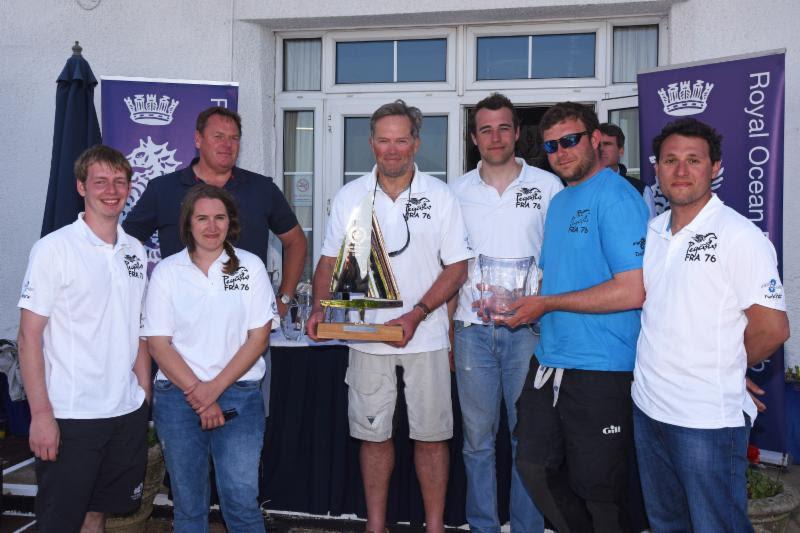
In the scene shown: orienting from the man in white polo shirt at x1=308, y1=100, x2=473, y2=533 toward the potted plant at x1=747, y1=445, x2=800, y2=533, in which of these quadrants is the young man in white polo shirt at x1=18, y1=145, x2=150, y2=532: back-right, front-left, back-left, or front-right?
back-right

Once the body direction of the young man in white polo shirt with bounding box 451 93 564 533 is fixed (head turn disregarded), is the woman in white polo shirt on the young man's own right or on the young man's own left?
on the young man's own right

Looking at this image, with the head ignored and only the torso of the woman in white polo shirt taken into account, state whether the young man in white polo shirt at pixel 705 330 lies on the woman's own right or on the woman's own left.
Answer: on the woman's own left

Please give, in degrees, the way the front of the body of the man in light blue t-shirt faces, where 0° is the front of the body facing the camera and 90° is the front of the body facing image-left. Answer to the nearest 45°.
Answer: approximately 45°

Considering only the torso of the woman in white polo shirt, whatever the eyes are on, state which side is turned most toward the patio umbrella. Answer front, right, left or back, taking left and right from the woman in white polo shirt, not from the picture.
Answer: back

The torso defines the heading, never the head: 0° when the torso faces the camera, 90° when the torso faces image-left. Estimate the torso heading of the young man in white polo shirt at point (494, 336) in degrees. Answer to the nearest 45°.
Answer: approximately 0°

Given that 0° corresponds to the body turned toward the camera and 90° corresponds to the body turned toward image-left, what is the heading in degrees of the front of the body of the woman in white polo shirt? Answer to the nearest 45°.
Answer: approximately 0°

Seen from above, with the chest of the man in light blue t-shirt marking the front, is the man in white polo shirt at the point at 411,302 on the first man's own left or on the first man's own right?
on the first man's own right

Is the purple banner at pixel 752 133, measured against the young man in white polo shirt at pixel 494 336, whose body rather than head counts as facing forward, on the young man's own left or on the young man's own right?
on the young man's own left
